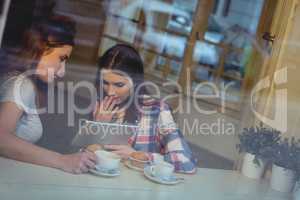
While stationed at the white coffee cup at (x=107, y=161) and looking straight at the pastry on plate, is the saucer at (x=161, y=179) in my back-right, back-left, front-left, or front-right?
front-right

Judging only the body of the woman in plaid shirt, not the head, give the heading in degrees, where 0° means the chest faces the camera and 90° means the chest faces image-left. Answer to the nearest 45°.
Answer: approximately 45°

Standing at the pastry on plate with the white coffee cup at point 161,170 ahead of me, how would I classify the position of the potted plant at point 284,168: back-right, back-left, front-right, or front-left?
front-left

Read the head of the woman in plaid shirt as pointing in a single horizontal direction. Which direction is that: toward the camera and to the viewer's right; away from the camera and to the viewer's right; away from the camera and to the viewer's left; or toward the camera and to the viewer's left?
toward the camera and to the viewer's left
